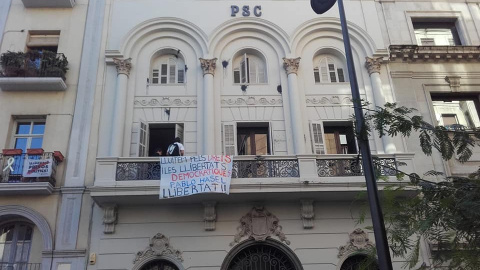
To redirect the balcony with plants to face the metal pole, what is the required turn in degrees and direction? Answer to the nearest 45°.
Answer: approximately 45° to its left

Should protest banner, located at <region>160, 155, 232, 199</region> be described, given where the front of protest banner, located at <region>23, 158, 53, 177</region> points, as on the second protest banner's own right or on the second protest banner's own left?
on the second protest banner's own left

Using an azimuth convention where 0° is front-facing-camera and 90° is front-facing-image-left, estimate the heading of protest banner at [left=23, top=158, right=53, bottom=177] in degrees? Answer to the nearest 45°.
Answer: approximately 0°

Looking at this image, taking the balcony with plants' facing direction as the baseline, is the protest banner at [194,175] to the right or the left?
on its left

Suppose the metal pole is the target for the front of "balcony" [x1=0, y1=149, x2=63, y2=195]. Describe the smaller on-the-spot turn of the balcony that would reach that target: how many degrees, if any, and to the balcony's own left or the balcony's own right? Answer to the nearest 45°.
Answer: approximately 45° to the balcony's own left

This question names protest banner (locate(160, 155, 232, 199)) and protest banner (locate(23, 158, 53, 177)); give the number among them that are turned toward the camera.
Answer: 2

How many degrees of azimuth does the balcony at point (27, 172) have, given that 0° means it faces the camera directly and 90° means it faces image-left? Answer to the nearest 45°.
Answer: approximately 0°

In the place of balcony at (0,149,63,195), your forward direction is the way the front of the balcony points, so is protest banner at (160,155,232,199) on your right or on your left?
on your left
